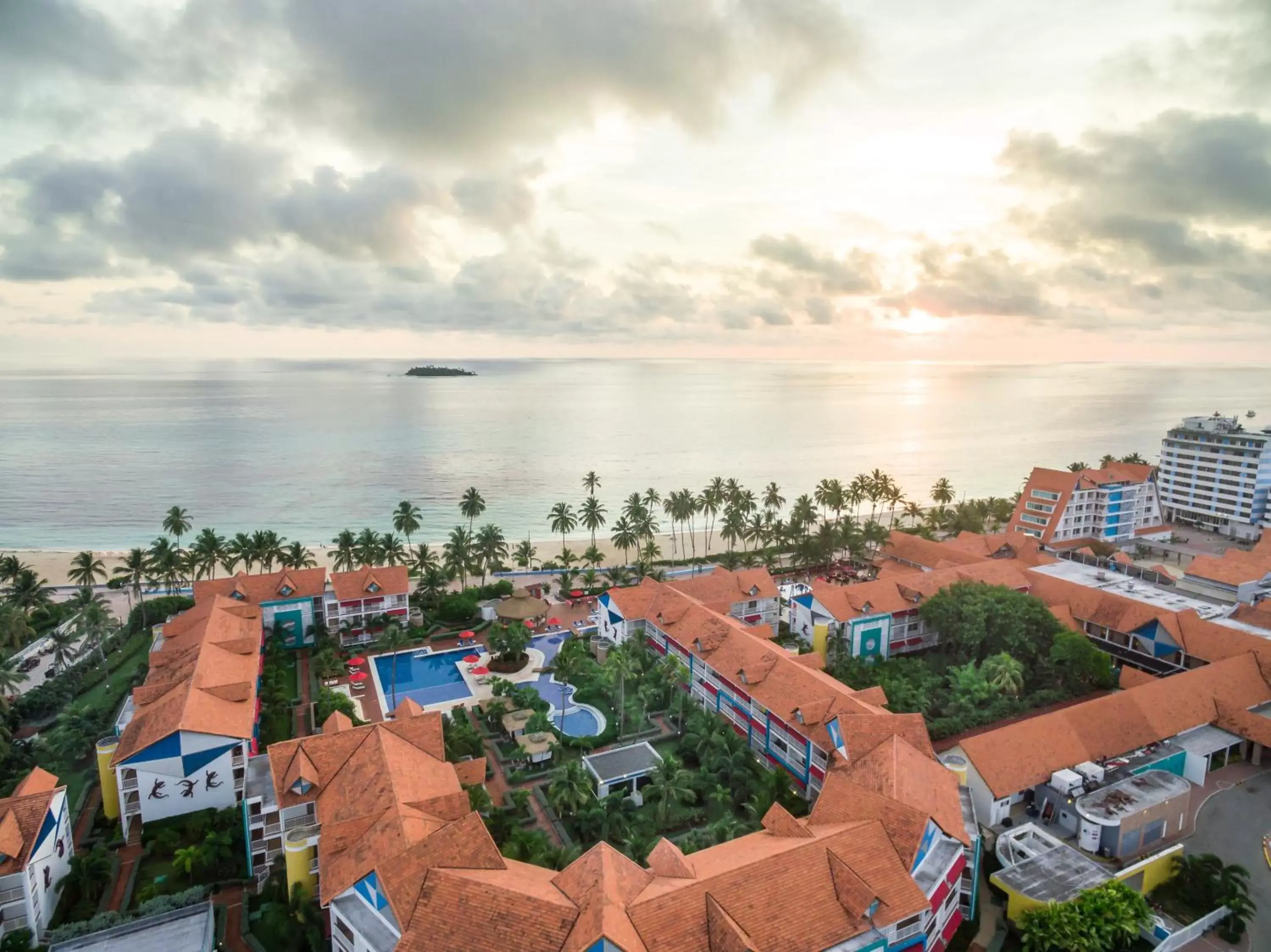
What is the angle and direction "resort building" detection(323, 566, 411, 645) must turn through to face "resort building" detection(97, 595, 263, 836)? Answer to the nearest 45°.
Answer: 0° — it already faces it

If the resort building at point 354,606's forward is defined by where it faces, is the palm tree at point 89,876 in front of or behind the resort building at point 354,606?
in front

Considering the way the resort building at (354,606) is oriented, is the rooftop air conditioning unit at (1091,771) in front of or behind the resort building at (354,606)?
in front

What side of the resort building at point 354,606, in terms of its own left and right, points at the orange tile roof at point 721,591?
left

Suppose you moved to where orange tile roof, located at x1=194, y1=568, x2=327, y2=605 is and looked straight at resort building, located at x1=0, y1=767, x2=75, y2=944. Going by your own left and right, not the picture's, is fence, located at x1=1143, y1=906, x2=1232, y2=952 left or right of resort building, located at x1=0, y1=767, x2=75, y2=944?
left

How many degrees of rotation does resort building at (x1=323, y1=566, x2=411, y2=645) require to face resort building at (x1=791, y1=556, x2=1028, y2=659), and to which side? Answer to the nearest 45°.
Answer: approximately 45° to its left

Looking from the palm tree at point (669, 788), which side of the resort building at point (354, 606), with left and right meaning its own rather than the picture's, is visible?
front

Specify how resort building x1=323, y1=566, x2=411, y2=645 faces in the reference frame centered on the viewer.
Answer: facing the viewer

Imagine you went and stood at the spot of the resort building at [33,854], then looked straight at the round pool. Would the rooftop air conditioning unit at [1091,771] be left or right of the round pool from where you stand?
right

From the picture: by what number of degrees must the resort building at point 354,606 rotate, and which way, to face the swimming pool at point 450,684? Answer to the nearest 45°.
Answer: approximately 45° to its left
